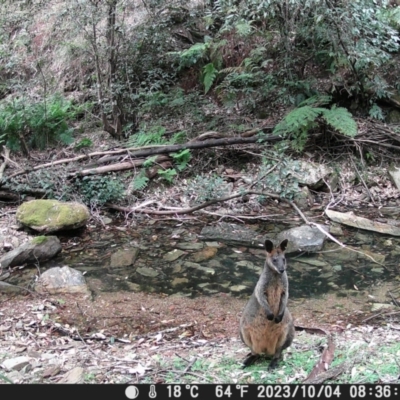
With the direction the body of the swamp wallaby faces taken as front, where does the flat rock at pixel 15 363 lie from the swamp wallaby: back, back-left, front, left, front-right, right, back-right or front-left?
right

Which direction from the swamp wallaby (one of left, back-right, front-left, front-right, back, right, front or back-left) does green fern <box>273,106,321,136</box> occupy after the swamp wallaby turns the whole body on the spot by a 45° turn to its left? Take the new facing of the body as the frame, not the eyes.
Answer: back-left

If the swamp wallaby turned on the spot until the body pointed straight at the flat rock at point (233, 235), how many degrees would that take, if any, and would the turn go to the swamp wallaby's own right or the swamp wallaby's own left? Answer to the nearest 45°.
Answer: approximately 180°

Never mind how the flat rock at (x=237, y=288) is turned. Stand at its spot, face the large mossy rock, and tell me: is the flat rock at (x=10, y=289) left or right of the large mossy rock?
left

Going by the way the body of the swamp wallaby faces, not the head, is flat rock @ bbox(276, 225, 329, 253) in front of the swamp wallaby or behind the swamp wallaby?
behind

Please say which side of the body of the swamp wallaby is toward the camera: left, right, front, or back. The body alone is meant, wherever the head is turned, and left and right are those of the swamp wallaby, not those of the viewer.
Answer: front

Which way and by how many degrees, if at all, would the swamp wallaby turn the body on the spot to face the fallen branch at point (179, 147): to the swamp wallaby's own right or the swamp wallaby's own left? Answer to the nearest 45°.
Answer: approximately 180°

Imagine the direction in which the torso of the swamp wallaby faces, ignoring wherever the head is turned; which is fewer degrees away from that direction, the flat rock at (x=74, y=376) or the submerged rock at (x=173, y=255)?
the flat rock

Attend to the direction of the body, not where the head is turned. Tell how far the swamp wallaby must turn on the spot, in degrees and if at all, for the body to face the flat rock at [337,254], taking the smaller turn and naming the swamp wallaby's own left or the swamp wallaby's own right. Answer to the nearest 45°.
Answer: approximately 180°

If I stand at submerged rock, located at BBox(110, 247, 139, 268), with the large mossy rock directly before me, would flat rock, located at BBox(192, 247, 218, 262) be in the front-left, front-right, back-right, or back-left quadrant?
back-right
